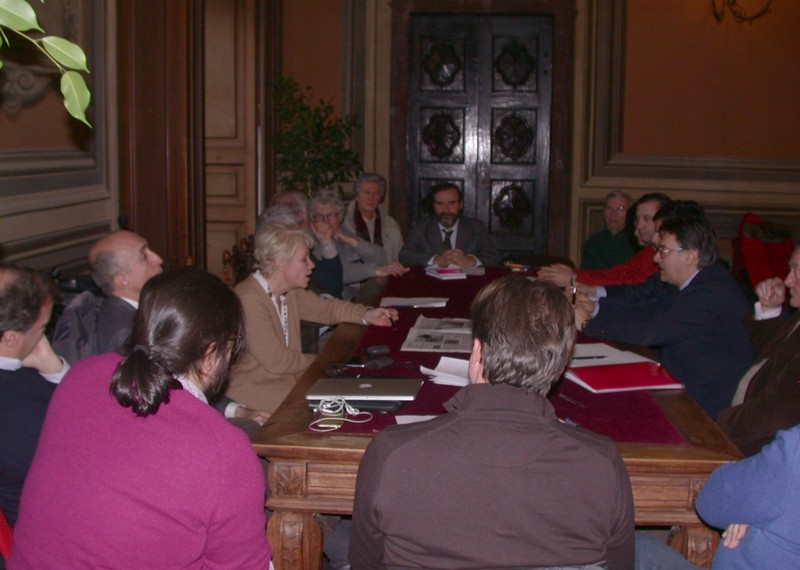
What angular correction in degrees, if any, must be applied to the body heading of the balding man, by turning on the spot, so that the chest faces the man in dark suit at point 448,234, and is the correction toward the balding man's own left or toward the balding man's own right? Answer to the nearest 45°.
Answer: approximately 45° to the balding man's own left

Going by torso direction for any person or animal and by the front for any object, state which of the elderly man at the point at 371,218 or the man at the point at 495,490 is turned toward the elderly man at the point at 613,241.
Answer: the man

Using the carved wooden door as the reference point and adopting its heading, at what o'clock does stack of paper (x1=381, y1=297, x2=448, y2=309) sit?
The stack of paper is roughly at 12 o'clock from the carved wooden door.

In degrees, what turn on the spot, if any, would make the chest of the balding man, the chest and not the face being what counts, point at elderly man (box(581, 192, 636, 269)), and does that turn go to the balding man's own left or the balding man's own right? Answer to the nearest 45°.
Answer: approximately 45° to the balding man's own left

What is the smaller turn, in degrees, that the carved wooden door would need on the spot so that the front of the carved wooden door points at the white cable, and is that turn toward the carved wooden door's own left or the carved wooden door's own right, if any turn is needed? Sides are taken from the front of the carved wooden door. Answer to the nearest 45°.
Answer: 0° — it already faces it

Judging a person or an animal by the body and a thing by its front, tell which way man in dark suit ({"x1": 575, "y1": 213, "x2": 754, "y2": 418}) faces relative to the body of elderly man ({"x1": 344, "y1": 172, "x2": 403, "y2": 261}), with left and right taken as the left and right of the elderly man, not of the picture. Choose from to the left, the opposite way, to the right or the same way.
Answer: to the right

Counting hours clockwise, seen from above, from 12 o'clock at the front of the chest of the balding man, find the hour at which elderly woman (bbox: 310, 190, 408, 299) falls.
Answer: The elderly woman is roughly at 10 o'clock from the balding man.

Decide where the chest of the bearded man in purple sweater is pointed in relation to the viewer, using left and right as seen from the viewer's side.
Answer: facing away from the viewer and to the right of the viewer

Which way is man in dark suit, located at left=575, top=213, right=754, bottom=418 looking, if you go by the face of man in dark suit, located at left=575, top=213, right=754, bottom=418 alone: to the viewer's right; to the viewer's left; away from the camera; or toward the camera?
to the viewer's left

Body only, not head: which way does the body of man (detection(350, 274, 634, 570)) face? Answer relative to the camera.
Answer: away from the camera

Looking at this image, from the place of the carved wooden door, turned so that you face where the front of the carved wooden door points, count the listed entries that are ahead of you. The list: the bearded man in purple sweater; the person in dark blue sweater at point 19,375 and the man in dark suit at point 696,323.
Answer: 3

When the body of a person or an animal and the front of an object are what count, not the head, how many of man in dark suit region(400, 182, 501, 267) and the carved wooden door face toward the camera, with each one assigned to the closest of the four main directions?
2

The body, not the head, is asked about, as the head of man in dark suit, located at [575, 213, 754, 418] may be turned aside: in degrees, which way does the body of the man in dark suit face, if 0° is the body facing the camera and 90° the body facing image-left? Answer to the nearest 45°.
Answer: approximately 90°
